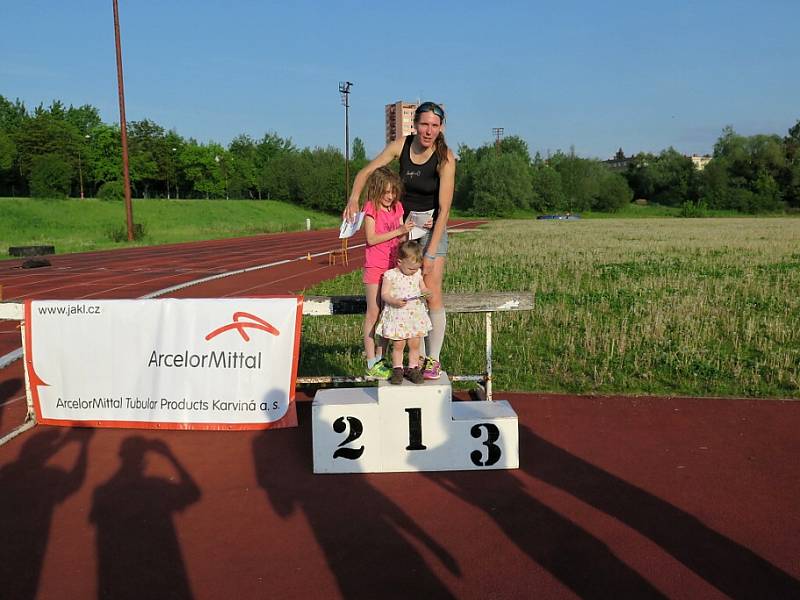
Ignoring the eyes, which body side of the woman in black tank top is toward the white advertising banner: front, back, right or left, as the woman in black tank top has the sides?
right

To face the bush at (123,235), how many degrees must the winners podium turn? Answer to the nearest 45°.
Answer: approximately 135° to its right

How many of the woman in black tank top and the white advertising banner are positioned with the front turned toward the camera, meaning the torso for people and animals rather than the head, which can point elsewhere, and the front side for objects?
2

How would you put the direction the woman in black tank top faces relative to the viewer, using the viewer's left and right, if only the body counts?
facing the viewer

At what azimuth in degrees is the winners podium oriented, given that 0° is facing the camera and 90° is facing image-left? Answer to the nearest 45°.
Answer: approximately 0°

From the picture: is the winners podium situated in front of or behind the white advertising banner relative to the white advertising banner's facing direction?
in front

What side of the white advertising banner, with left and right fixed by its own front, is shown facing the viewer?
front

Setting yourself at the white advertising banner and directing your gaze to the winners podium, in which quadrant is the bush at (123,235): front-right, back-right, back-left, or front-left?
back-left

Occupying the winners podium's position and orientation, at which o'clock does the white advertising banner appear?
The white advertising banner is roughly at 4 o'clock from the winners podium.

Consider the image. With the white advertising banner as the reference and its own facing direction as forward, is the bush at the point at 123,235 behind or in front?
behind

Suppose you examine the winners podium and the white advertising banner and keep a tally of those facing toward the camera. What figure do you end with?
2
